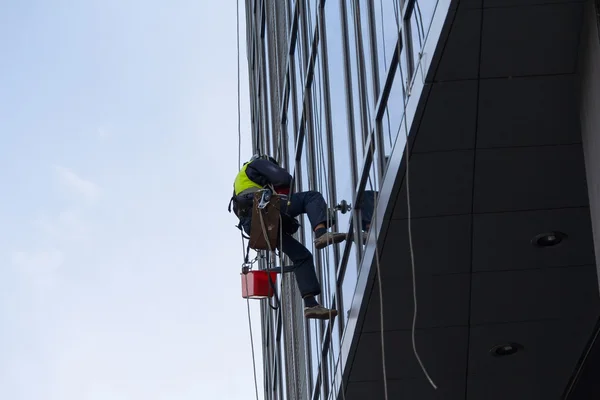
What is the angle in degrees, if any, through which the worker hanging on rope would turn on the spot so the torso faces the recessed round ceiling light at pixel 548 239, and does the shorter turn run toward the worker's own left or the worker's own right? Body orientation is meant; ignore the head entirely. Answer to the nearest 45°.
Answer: approximately 45° to the worker's own right

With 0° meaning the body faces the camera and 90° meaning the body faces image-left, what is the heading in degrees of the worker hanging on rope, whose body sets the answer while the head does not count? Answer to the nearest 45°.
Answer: approximately 270°
